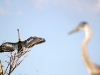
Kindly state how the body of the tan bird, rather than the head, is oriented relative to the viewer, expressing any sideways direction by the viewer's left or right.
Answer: facing to the left of the viewer

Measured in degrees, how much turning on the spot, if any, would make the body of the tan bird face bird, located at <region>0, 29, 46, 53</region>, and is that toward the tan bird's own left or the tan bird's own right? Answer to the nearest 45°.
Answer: approximately 45° to the tan bird's own right
